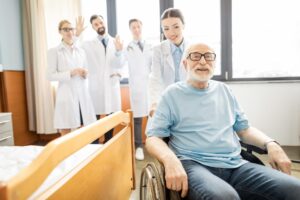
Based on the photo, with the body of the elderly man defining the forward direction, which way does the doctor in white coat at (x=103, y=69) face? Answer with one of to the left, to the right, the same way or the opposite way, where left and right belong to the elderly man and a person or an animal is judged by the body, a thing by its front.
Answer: the same way

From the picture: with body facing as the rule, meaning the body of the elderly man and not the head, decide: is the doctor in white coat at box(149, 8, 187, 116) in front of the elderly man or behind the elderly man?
behind

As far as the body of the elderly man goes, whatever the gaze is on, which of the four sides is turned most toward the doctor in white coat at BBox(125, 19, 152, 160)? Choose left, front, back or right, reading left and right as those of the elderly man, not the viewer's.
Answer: back

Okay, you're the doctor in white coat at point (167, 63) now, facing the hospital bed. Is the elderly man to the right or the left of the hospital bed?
left

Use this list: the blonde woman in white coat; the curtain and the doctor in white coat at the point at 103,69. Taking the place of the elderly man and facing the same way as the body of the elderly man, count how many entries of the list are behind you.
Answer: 3

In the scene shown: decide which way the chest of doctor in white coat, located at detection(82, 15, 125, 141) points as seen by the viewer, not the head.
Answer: toward the camera

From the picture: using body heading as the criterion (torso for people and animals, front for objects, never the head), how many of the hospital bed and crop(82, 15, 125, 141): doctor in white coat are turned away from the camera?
0

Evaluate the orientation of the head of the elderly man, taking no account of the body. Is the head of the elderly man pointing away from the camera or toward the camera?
toward the camera

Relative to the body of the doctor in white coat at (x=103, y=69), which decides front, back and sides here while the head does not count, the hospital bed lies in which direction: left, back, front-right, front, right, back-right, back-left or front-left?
front

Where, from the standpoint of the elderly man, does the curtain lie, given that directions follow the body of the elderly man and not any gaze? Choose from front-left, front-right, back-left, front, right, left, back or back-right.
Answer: back

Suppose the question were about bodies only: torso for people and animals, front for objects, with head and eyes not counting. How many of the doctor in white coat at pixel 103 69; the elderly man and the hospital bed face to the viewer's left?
0

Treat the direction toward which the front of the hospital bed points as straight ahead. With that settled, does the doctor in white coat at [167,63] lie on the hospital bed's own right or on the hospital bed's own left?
on the hospital bed's own left

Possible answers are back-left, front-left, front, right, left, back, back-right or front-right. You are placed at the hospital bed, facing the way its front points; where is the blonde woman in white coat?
back-left

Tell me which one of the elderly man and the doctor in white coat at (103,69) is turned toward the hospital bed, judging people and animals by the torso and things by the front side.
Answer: the doctor in white coat

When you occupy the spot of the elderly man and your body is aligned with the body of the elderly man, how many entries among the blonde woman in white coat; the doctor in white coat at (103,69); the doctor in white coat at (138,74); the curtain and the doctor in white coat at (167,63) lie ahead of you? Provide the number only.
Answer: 0

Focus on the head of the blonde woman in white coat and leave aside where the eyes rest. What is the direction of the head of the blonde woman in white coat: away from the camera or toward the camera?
toward the camera

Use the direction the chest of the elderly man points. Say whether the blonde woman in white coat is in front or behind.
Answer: behind

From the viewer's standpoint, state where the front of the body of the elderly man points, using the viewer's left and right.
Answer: facing the viewer and to the right of the viewer

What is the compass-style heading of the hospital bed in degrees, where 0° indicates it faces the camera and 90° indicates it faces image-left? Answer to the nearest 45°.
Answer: approximately 315°
